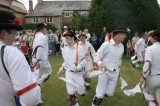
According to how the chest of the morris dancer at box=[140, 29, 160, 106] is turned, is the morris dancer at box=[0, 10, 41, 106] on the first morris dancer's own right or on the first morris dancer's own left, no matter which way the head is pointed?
on the first morris dancer's own left

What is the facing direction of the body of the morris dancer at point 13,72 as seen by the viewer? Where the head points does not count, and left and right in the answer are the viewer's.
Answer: facing away from the viewer and to the right of the viewer

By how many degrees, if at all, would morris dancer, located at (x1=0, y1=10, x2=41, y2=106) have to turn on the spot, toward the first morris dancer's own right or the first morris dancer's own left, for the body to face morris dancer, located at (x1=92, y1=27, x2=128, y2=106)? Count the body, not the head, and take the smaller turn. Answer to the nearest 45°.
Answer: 0° — they already face them
